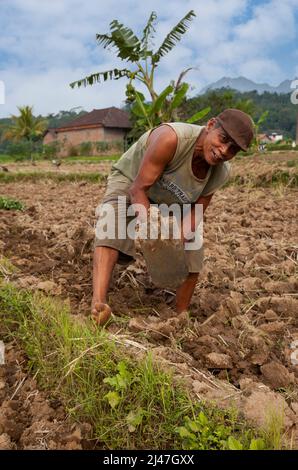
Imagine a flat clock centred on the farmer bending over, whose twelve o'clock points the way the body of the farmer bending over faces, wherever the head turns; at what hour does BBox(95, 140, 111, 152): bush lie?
The bush is roughly at 7 o'clock from the farmer bending over.

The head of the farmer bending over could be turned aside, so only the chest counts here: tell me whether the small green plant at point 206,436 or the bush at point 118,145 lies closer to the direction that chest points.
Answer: the small green plant

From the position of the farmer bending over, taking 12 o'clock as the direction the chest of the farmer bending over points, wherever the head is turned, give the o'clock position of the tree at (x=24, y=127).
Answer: The tree is roughly at 7 o'clock from the farmer bending over.

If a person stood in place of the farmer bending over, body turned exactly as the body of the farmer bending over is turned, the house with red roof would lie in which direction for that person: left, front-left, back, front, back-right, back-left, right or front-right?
back-left

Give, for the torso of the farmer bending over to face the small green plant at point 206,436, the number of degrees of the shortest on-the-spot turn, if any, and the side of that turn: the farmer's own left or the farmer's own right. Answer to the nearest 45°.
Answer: approximately 45° to the farmer's own right

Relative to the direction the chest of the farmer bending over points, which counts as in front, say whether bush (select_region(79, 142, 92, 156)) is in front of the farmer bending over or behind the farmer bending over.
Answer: behind

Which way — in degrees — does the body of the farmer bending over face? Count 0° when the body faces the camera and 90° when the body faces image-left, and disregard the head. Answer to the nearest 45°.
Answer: approximately 315°
